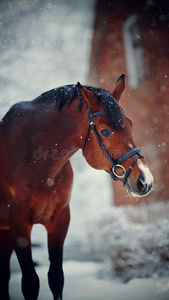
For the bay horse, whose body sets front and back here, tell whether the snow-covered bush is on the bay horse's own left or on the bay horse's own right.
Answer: on the bay horse's own left

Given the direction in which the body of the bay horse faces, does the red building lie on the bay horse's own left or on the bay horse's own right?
on the bay horse's own left

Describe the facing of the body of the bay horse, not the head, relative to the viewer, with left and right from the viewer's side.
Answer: facing the viewer and to the right of the viewer
